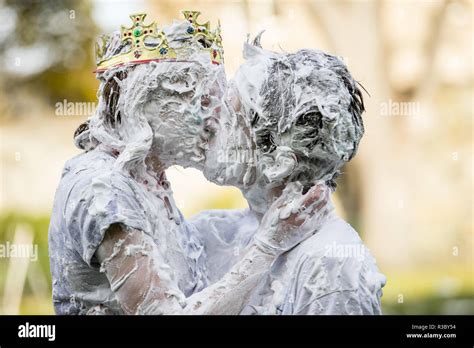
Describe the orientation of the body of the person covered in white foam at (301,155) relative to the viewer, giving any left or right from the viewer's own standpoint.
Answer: facing to the left of the viewer

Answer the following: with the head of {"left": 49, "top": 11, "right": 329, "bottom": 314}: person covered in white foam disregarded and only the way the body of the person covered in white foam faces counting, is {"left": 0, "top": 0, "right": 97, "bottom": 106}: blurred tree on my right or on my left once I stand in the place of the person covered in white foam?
on my left

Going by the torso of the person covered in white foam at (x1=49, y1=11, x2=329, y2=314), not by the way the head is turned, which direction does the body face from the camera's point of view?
to the viewer's right

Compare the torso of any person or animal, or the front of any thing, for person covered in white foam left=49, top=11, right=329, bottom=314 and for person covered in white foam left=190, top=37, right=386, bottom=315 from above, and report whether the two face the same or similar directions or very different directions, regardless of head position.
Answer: very different directions
